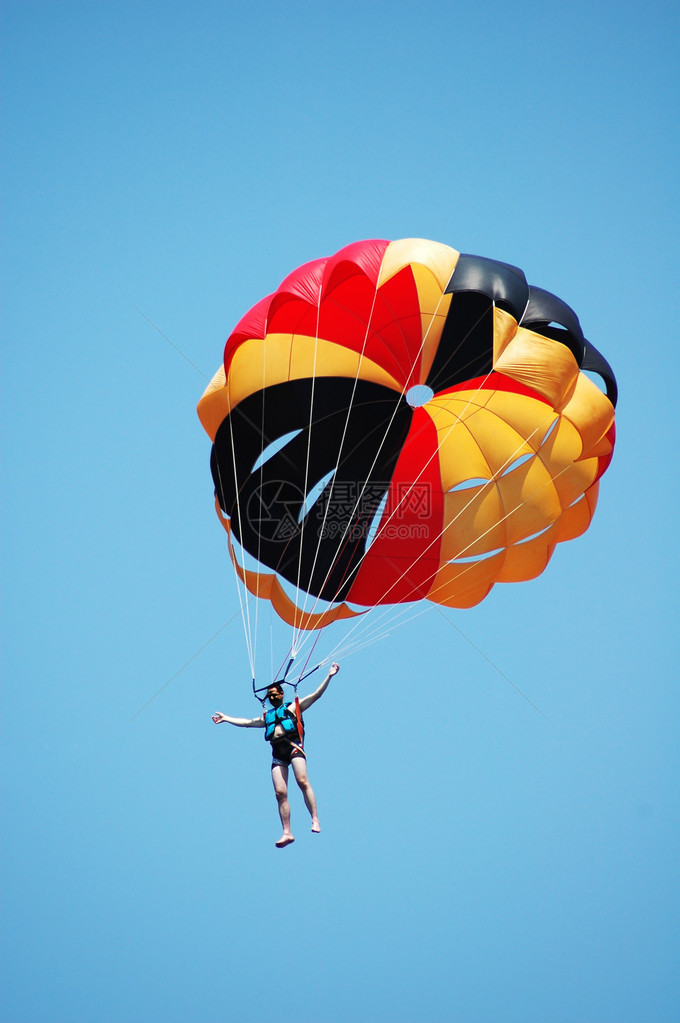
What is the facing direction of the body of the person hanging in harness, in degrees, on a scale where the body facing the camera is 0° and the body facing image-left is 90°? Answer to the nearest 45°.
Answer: approximately 45°
